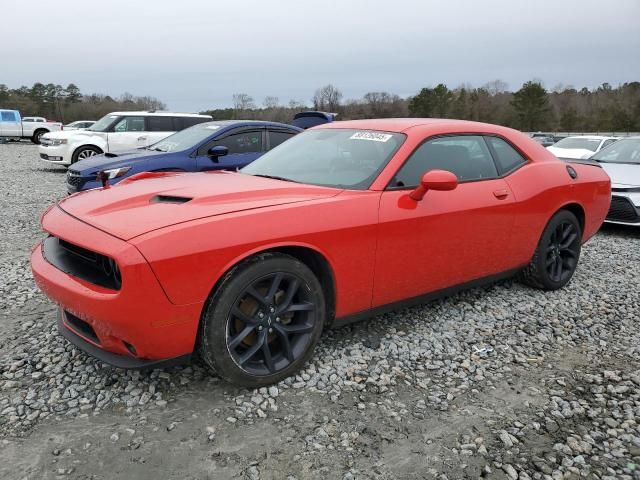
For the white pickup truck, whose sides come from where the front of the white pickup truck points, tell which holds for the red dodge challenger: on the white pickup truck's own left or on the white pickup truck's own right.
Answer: on the white pickup truck's own left

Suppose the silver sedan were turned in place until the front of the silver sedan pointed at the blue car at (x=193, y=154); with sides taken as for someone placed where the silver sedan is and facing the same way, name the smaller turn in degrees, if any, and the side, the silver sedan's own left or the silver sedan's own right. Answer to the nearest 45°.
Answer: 0° — it already faces it

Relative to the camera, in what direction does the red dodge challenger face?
facing the viewer and to the left of the viewer

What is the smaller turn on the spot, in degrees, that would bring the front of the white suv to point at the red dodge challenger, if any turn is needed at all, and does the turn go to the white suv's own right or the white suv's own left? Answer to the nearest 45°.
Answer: approximately 45° to the white suv's own left

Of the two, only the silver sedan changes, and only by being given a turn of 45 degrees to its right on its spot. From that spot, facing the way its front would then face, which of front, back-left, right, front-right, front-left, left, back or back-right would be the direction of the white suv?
front

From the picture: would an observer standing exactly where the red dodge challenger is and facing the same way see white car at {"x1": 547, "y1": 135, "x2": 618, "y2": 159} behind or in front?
behind

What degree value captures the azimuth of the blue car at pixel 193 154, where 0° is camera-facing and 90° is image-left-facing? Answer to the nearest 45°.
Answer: approximately 45°

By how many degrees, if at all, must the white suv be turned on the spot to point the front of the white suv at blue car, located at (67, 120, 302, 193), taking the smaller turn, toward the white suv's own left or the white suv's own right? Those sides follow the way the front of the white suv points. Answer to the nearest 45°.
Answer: approximately 45° to the white suv's own left

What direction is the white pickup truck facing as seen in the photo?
to the viewer's left

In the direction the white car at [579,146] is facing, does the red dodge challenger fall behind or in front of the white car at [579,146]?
in front

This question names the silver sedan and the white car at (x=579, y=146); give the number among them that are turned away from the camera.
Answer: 0

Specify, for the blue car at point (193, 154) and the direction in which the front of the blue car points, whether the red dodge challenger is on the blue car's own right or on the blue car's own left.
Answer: on the blue car's own left
